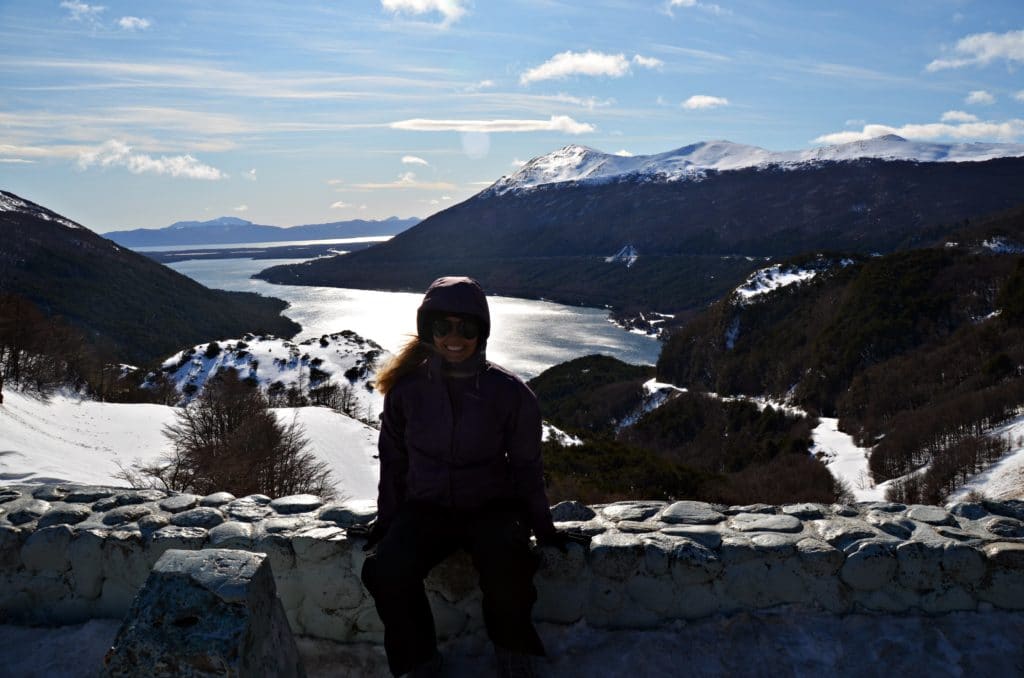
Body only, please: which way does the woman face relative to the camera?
toward the camera

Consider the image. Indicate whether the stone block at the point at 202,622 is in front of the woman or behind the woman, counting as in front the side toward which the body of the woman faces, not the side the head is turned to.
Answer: in front

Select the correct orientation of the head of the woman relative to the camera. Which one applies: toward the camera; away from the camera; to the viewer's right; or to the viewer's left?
toward the camera
